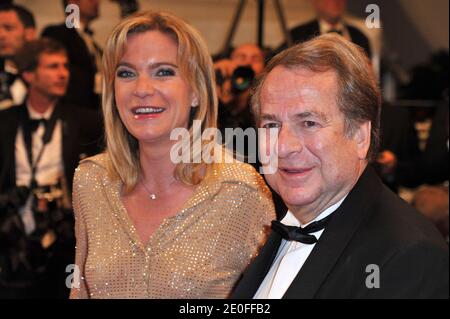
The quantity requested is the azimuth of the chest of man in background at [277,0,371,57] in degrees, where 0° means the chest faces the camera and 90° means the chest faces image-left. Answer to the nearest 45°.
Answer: approximately 0°

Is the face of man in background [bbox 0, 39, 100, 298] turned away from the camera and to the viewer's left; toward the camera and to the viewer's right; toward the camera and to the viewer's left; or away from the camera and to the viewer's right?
toward the camera and to the viewer's right

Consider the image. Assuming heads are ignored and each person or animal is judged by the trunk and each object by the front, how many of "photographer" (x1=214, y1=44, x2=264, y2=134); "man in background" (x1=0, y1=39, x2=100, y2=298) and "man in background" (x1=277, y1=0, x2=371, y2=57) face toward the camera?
3

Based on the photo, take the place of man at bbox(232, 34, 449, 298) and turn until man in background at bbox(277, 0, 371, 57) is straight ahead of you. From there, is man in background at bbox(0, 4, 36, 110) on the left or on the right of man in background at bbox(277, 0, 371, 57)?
left

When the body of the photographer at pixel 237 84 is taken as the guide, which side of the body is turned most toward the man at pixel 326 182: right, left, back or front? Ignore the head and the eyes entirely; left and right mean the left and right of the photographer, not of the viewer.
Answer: front

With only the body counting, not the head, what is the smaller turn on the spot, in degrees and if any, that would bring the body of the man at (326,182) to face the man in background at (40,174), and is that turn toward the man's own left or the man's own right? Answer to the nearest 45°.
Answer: approximately 90° to the man's own right

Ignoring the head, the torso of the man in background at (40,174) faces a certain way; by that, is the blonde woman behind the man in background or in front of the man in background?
in front

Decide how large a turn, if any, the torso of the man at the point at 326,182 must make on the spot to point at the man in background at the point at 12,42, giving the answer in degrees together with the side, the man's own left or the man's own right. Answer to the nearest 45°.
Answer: approximately 90° to the man's own right

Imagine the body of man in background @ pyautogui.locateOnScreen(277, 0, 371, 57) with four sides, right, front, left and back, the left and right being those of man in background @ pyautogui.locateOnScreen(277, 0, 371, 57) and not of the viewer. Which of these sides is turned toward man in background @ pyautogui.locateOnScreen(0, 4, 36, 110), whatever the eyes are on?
right

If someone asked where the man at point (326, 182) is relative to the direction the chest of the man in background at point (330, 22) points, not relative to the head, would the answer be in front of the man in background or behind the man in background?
in front

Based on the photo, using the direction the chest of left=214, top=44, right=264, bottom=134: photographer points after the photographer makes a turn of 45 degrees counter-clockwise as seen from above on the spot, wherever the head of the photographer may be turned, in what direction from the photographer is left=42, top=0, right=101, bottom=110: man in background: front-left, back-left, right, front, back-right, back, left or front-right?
back

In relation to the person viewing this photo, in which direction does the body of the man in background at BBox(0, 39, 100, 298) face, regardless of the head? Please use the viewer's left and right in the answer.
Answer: facing the viewer

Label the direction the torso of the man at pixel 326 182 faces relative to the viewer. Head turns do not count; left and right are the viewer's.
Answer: facing the viewer and to the left of the viewer

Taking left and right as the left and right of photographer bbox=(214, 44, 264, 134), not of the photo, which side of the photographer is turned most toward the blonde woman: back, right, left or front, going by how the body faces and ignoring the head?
front

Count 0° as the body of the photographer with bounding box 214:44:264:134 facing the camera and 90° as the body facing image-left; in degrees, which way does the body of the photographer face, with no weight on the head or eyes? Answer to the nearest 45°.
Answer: approximately 0°

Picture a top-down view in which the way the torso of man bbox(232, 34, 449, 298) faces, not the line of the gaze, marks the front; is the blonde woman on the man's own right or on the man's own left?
on the man's own right
